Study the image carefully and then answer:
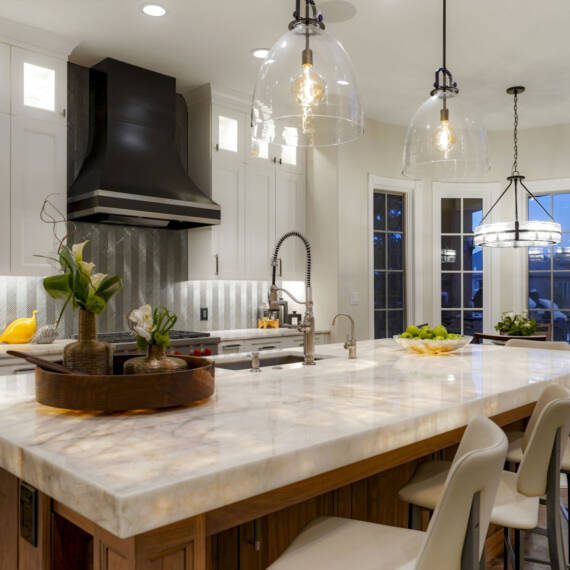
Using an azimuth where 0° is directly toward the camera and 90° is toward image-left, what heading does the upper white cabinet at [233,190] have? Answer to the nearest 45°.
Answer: approximately 315°

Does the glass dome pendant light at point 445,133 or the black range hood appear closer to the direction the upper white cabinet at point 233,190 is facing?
the glass dome pendant light

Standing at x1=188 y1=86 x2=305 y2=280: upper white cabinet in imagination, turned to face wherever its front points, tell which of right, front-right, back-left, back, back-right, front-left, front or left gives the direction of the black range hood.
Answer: right

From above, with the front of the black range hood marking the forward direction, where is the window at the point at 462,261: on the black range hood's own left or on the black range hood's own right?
on the black range hood's own left

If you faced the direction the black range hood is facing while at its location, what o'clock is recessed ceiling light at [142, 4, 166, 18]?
The recessed ceiling light is roughly at 1 o'clock from the black range hood.

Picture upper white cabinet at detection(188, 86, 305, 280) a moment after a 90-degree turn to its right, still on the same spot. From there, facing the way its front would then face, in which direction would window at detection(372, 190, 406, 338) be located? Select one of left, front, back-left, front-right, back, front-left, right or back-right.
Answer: back

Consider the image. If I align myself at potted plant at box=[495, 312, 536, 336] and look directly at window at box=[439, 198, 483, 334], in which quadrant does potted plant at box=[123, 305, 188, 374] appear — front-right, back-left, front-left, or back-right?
back-left

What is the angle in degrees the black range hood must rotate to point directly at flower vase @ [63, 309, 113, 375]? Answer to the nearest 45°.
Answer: approximately 45° to its right

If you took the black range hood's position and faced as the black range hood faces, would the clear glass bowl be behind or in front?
in front

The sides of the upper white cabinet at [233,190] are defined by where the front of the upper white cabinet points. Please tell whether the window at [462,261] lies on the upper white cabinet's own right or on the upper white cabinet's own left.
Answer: on the upper white cabinet's own left

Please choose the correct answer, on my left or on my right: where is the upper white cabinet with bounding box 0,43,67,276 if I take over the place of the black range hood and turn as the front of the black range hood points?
on my right

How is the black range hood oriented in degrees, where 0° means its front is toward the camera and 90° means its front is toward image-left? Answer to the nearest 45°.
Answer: approximately 315°
